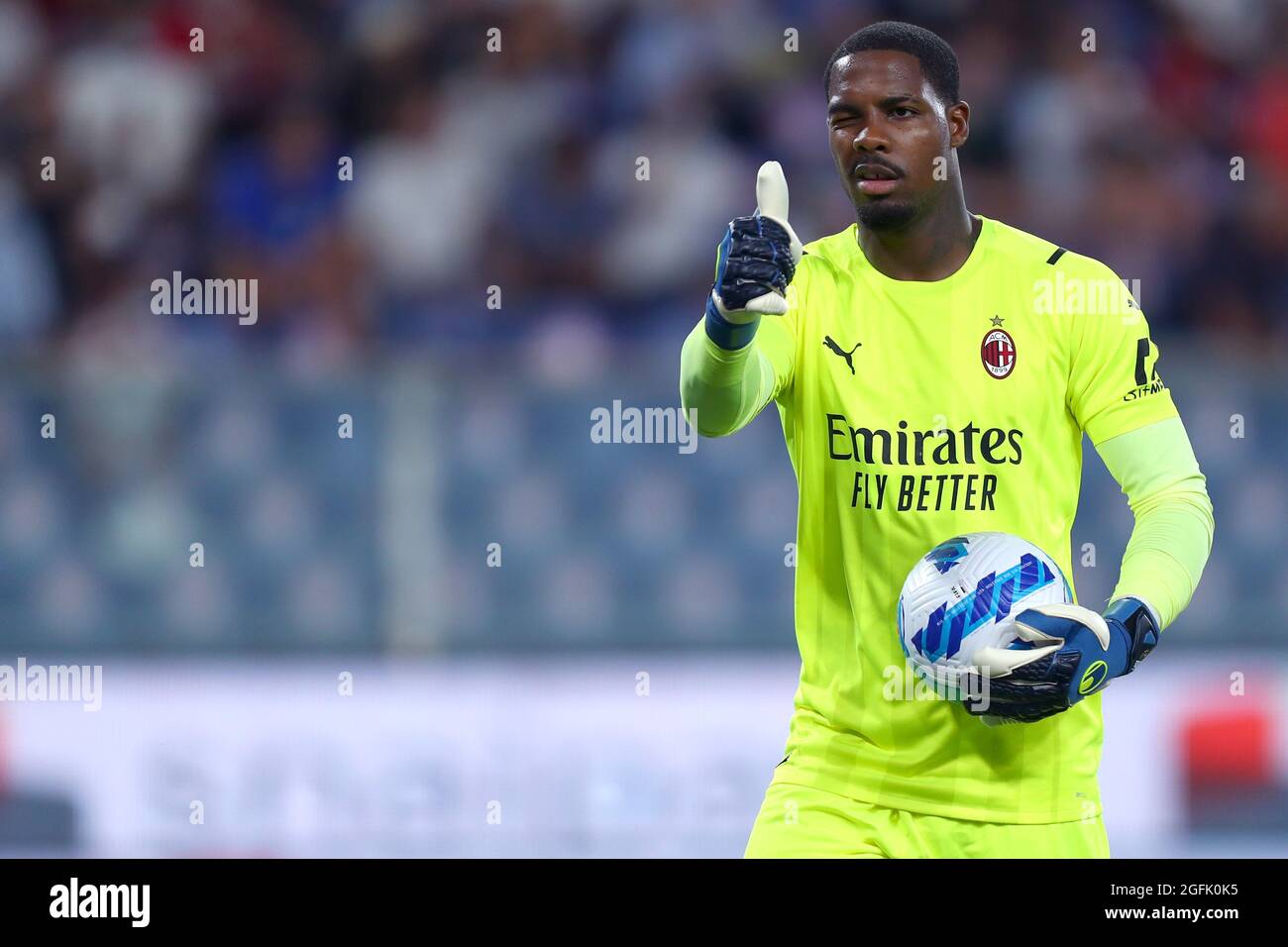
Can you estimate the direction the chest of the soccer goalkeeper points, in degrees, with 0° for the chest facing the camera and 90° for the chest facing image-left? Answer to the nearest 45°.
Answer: approximately 0°
